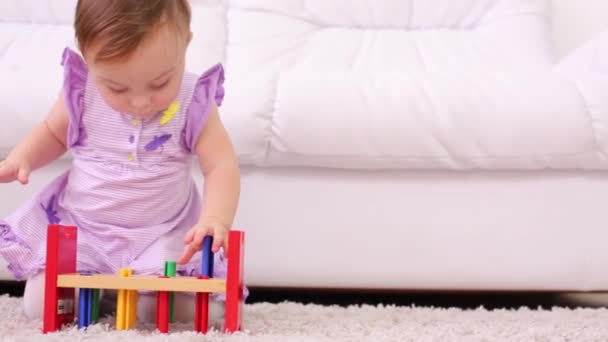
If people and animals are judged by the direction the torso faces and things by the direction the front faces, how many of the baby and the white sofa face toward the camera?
2

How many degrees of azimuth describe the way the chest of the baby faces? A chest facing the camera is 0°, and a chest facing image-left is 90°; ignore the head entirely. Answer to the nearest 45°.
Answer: approximately 0°

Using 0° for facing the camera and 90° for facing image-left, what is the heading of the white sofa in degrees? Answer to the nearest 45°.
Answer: approximately 0°
